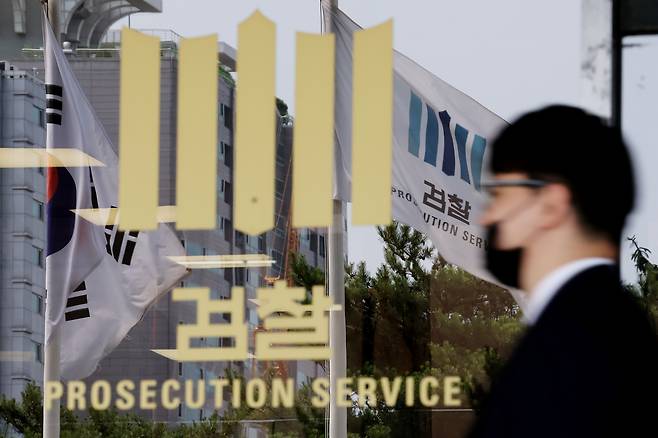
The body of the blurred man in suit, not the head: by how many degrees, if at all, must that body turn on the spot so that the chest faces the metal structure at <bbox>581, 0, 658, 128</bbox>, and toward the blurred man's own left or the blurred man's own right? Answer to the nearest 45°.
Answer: approximately 90° to the blurred man's own right

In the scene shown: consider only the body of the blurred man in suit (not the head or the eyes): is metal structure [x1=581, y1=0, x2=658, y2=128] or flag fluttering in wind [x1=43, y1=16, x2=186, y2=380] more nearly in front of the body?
the flag fluttering in wind

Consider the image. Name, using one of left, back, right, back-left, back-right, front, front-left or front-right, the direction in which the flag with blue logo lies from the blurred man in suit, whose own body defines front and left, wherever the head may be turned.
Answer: right

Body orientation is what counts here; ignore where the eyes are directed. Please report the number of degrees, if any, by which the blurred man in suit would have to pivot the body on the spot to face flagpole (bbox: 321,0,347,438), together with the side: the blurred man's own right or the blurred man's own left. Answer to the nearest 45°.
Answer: approximately 90° to the blurred man's own right

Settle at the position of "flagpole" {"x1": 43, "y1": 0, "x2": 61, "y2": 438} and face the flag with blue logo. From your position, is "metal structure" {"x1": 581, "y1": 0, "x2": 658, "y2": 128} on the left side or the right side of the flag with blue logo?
right

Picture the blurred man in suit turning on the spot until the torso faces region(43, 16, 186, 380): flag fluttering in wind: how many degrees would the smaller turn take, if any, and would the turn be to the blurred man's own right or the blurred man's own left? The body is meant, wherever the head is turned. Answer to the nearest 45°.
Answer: approximately 45° to the blurred man's own right

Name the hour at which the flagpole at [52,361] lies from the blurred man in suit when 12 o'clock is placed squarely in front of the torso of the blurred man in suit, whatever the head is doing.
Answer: The flagpole is roughly at 2 o'clock from the blurred man in suit.

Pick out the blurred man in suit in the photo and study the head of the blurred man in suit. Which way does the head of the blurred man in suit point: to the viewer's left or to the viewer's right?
to the viewer's left

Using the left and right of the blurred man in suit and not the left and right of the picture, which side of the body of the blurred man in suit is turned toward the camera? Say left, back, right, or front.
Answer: left
